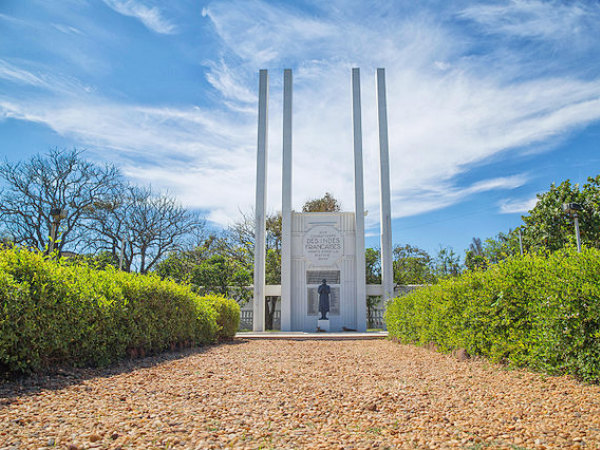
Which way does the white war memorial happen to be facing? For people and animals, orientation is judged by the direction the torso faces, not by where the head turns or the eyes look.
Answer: toward the camera

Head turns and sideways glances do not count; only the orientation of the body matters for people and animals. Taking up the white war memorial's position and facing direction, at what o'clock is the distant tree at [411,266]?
The distant tree is roughly at 7 o'clock from the white war memorial.

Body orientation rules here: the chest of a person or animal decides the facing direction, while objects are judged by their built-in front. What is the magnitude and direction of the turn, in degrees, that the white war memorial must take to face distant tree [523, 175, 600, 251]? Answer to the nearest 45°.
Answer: approximately 90° to its left

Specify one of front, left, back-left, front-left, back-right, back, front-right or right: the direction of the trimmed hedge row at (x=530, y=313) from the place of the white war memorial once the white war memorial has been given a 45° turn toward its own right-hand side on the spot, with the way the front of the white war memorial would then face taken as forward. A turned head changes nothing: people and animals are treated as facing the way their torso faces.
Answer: front-left

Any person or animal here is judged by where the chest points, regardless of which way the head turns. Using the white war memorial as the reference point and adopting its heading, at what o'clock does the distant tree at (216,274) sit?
The distant tree is roughly at 4 o'clock from the white war memorial.

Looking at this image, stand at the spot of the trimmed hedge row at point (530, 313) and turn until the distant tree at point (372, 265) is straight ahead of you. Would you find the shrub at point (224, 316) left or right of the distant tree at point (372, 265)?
left

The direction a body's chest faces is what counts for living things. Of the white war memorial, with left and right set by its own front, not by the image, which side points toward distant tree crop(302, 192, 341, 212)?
back

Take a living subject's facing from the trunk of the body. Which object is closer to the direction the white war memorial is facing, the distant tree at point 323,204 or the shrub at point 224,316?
the shrub
